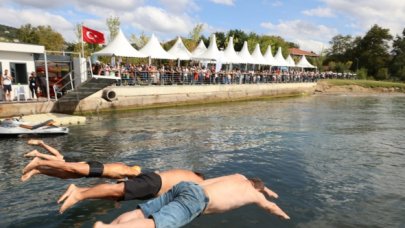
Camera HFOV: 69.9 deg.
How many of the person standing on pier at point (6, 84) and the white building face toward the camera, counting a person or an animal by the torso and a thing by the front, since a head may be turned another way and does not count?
2

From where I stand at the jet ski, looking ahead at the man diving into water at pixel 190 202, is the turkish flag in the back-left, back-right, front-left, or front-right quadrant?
back-left

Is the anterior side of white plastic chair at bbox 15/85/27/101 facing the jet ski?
yes

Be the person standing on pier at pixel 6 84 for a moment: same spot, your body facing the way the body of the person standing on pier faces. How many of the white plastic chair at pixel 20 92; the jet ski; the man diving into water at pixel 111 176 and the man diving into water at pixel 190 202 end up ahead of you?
3

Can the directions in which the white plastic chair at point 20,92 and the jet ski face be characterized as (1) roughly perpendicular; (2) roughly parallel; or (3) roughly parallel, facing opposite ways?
roughly perpendicular

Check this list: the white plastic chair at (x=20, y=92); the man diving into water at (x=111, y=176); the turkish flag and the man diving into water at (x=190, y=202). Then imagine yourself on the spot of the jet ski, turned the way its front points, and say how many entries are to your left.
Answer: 2

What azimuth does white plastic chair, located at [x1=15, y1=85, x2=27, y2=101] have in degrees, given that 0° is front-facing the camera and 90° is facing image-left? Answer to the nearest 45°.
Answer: approximately 0°

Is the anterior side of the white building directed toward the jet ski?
yes
